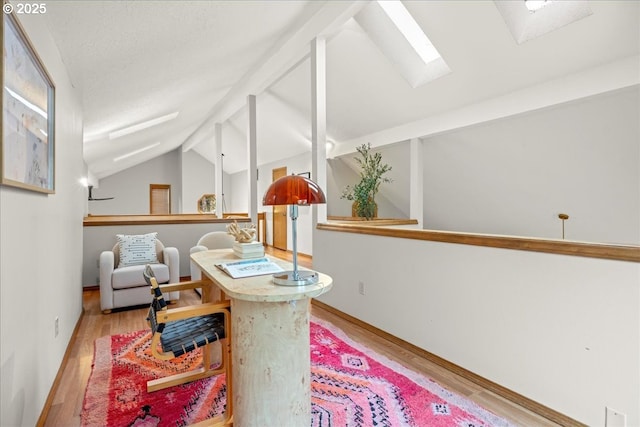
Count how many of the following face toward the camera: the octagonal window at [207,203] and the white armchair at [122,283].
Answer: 2

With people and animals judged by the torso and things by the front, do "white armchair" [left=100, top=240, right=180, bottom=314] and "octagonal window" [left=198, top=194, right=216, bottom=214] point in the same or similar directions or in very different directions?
same or similar directions

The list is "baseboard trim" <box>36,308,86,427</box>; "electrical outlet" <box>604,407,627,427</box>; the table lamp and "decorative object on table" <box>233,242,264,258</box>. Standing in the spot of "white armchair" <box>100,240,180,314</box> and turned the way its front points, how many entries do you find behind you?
0

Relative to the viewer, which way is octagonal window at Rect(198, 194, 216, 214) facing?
toward the camera

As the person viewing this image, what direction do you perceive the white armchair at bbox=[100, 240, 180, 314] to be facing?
facing the viewer

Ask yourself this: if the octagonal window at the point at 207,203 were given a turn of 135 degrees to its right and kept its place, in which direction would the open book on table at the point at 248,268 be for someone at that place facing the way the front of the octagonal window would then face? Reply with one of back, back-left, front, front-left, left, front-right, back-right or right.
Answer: back-left

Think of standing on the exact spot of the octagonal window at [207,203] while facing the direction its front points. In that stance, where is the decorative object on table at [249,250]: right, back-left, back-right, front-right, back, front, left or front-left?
front

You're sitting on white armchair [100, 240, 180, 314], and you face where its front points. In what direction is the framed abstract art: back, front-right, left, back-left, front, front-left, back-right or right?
front

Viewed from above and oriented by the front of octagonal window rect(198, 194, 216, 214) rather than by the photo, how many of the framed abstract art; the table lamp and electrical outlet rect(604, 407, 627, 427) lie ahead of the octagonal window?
3

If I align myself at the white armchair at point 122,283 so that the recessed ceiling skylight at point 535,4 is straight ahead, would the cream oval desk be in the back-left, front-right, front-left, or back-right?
front-right

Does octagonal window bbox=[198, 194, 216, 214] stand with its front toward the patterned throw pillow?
yes

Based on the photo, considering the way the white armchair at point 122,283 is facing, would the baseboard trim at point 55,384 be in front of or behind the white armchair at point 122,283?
in front

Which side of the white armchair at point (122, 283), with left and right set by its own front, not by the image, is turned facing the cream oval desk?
front

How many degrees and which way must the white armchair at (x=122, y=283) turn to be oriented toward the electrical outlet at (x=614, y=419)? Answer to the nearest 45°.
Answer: approximately 45° to its left
